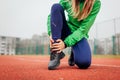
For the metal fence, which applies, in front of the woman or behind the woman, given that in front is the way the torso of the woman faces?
behind
